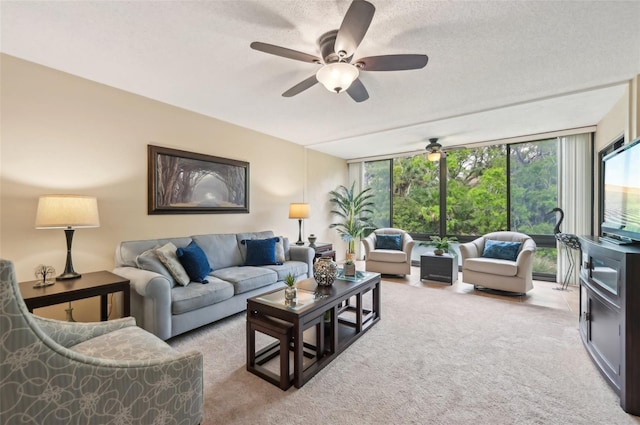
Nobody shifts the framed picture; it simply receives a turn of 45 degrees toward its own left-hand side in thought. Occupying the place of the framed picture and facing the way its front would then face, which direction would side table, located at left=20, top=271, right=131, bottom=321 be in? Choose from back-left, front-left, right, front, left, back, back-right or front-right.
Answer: back-right

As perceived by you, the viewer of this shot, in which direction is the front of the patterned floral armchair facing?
facing away from the viewer and to the right of the viewer

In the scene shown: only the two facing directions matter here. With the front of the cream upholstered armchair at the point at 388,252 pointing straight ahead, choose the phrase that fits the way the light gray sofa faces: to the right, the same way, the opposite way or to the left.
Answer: to the left

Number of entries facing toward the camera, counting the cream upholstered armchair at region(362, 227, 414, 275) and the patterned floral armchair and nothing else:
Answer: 1

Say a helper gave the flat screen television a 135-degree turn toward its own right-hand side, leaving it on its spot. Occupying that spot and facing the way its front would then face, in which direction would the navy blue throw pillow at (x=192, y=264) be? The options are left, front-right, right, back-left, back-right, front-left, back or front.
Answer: back-left

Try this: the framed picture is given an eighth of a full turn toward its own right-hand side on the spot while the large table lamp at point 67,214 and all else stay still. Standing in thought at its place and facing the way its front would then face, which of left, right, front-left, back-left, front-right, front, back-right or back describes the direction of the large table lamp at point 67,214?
front-right

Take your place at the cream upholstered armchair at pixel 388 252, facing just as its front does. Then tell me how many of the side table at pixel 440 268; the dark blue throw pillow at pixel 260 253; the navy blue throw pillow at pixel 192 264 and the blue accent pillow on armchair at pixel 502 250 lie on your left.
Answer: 2

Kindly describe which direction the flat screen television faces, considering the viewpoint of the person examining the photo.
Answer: facing the viewer and to the left of the viewer

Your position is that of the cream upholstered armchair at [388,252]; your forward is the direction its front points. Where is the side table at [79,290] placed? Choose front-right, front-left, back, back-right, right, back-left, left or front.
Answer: front-right

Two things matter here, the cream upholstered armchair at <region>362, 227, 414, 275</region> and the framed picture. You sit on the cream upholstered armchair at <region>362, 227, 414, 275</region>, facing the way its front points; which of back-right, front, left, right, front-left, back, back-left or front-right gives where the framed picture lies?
front-right

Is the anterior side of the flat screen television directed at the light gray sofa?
yes

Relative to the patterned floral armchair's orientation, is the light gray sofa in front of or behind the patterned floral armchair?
in front

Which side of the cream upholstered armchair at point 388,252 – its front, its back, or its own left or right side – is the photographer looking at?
front

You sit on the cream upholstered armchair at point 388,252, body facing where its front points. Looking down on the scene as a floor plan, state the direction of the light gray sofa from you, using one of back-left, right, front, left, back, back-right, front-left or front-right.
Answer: front-right

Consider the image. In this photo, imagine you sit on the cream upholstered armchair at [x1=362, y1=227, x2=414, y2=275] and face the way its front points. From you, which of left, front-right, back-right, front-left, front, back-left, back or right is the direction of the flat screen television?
front-left
